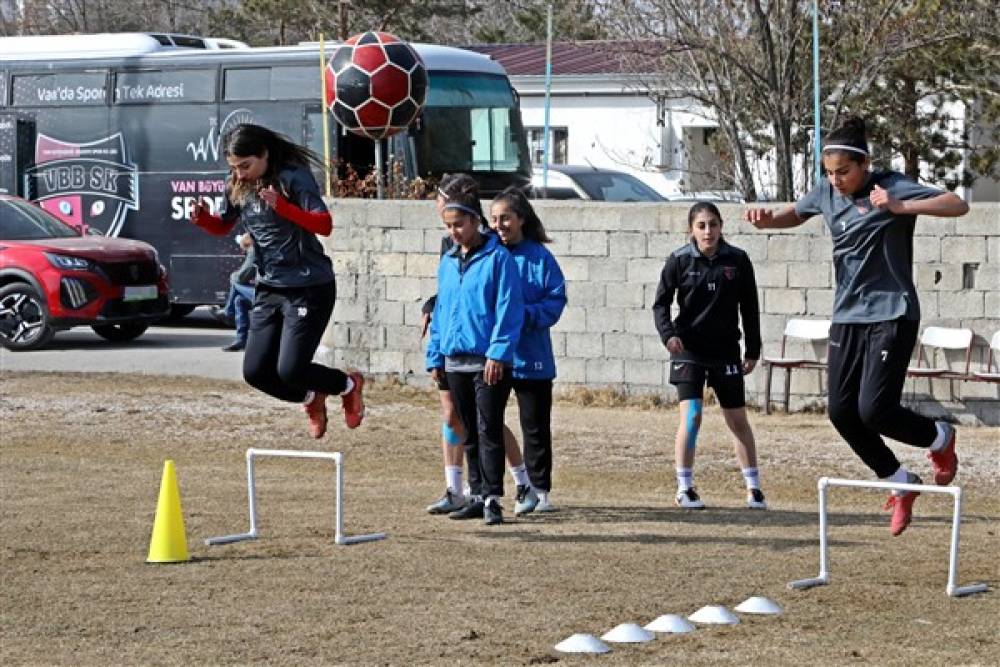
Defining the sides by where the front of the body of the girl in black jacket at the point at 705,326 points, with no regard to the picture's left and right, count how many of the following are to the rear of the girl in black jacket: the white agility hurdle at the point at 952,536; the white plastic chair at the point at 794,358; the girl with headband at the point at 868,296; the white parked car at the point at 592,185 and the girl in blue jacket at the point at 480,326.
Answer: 2

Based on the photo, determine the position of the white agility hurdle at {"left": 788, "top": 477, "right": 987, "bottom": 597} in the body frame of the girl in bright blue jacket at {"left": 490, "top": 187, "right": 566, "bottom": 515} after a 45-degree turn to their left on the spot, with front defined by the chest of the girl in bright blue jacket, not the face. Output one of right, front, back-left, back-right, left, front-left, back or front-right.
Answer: front-left

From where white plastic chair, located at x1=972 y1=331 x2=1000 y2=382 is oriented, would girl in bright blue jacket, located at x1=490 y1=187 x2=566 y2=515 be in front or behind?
in front

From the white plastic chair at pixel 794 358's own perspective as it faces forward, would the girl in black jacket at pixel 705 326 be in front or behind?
in front

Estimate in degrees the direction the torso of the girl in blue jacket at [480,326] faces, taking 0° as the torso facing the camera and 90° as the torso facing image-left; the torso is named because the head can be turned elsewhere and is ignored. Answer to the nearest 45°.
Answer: approximately 45°

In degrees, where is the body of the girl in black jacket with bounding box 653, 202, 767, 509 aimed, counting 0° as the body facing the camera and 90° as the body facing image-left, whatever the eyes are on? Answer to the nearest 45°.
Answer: approximately 0°

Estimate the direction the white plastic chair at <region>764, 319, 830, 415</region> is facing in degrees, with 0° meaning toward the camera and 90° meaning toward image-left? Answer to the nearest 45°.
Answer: approximately 45°

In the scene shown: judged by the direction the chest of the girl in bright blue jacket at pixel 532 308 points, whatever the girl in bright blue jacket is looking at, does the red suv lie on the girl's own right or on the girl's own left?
on the girl's own right
